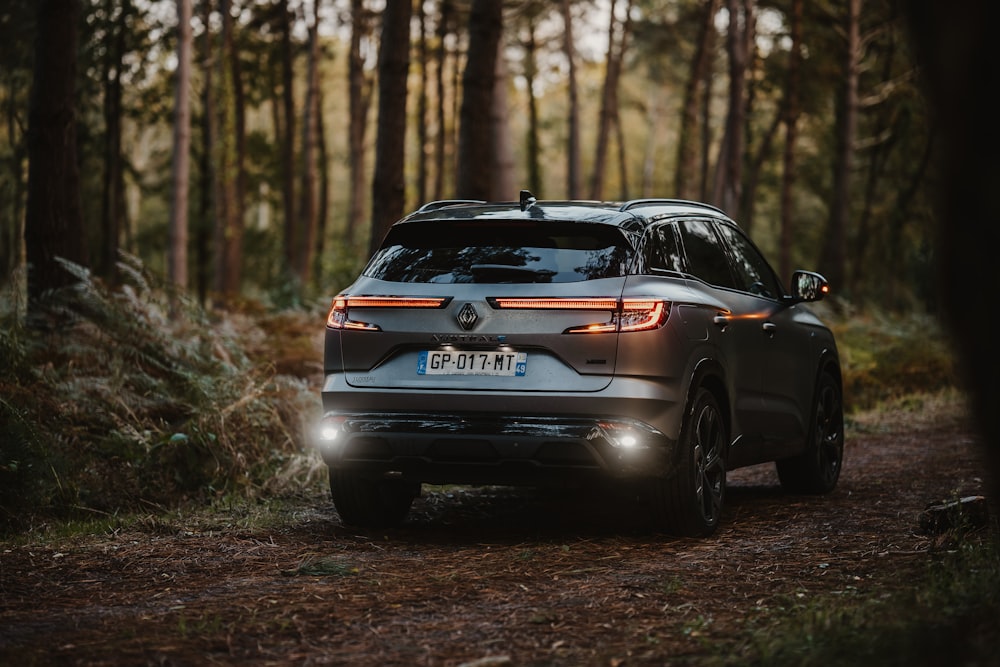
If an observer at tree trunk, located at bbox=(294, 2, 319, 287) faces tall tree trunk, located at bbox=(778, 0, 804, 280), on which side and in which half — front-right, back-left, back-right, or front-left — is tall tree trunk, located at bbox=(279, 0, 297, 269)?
back-left

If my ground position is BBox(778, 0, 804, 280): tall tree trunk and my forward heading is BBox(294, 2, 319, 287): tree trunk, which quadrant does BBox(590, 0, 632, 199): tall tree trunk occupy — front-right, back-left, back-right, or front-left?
front-right

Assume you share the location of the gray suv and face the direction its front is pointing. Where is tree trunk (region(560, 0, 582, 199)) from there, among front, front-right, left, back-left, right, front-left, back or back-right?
front-left

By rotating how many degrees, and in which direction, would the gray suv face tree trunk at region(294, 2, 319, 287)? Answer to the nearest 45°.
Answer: approximately 45° to its left

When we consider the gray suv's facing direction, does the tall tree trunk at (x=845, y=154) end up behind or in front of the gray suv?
in front

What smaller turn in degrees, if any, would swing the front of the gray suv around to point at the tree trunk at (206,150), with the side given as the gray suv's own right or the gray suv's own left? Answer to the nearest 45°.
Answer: approximately 45° to the gray suv's own left

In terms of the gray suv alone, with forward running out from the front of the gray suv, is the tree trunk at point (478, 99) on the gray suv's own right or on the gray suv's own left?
on the gray suv's own left

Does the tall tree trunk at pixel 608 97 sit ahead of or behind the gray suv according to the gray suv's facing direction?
ahead

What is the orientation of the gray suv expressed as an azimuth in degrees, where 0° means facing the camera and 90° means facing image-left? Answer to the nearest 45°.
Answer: approximately 225°

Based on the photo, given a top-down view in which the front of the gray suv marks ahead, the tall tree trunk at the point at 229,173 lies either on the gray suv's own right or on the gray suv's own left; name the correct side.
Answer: on the gray suv's own left

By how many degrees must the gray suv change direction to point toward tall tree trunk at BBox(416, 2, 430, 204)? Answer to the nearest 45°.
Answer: approximately 45° to its left

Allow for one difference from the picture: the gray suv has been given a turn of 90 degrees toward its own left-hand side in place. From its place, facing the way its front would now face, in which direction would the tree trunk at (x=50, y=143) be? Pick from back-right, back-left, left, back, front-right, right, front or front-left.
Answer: front
